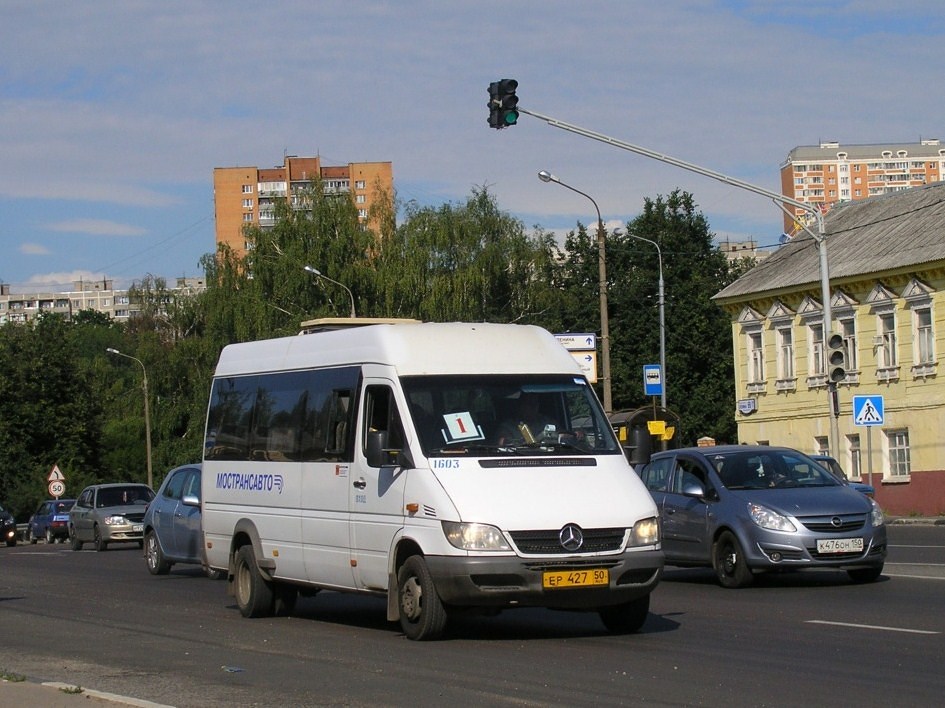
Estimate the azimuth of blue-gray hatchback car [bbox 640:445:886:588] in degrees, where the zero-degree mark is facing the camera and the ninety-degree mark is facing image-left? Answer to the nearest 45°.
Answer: approximately 315°

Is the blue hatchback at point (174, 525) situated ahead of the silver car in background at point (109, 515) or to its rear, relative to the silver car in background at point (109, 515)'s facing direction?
ahead

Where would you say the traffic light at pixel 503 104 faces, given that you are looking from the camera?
facing the viewer and to the right of the viewer

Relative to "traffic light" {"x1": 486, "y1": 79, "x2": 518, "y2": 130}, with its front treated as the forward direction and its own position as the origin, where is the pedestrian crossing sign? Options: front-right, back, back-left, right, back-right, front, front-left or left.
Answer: left

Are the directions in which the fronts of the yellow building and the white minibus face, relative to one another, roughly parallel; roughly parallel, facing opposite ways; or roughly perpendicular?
roughly perpendicular

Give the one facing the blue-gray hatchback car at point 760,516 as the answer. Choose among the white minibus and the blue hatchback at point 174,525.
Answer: the blue hatchback

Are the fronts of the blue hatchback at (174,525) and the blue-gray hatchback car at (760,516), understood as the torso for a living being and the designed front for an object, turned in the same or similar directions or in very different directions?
same or similar directions

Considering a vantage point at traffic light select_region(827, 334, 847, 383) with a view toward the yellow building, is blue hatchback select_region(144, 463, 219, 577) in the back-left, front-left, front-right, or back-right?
back-left

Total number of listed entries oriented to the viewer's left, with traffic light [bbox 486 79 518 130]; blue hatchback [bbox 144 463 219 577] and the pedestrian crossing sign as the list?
0

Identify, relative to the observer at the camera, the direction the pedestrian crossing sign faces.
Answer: facing the viewer

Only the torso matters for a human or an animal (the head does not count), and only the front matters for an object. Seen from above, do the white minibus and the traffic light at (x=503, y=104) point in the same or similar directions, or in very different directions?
same or similar directions

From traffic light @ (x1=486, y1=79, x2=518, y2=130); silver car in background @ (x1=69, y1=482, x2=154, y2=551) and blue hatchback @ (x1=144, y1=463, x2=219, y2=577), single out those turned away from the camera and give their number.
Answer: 0

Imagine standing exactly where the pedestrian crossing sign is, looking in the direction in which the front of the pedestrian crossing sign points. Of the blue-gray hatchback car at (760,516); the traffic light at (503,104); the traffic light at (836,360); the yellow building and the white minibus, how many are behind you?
1

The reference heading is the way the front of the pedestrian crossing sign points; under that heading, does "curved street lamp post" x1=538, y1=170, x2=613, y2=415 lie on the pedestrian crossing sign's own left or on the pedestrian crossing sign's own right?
on the pedestrian crossing sign's own right

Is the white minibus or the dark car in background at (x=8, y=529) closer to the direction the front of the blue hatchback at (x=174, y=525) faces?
the white minibus

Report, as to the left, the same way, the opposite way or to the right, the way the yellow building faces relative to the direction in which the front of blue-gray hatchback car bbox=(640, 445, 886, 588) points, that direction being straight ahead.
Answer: to the right

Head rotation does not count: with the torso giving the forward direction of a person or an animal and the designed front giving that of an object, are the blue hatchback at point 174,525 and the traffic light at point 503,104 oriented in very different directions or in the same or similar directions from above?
same or similar directions

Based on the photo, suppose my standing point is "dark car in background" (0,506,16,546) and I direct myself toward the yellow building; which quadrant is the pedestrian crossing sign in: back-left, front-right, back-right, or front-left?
front-right

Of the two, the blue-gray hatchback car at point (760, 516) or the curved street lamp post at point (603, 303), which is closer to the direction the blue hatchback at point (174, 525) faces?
the blue-gray hatchback car
